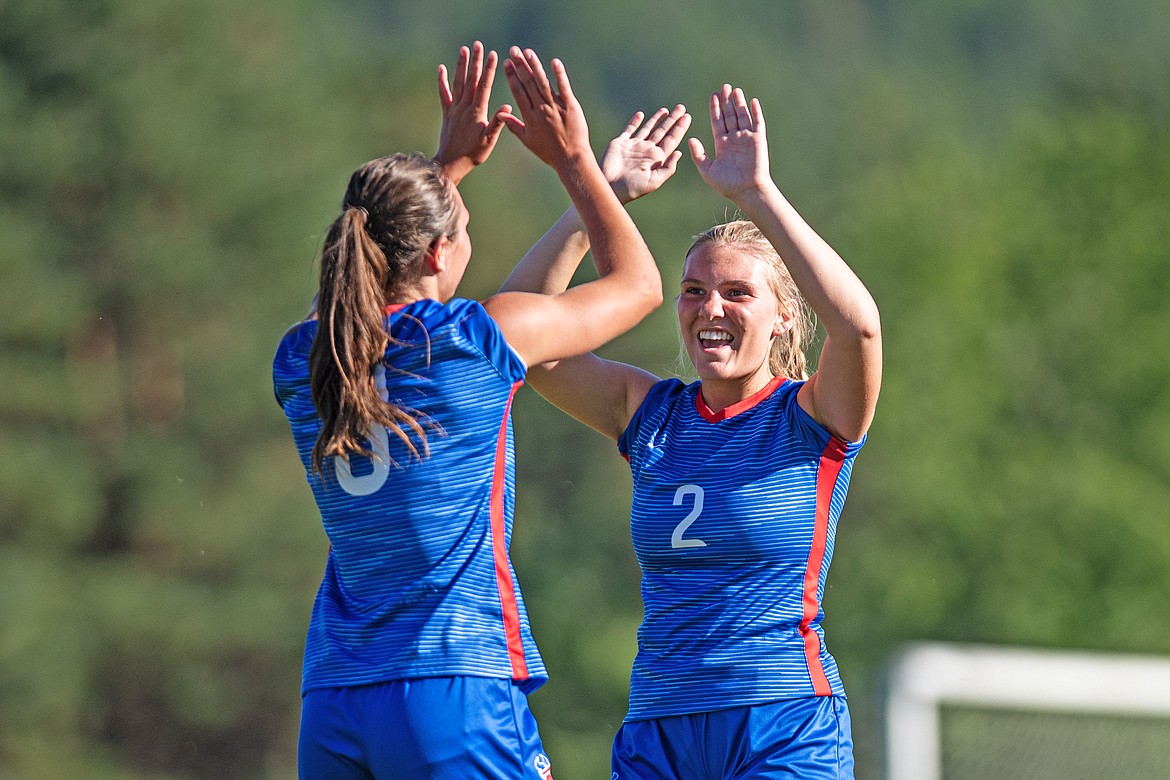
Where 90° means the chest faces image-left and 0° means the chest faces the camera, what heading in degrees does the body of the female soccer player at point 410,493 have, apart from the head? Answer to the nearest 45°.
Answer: approximately 225°

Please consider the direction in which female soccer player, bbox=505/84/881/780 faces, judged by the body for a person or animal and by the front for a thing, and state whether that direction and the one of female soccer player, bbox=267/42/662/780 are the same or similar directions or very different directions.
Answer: very different directions

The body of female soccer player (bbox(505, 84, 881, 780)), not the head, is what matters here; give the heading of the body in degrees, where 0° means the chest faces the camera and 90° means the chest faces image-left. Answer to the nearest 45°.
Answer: approximately 45°

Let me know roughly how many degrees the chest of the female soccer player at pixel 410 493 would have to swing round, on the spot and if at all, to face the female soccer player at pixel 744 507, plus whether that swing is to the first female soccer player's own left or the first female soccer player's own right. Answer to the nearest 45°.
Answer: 0° — they already face them

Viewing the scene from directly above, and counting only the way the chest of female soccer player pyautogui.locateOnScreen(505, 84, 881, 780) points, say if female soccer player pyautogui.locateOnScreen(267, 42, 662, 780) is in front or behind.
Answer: in front

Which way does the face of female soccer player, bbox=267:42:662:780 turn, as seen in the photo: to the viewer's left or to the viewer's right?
to the viewer's right

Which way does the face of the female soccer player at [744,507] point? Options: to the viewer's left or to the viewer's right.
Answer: to the viewer's left
